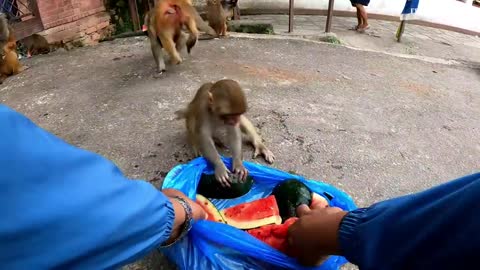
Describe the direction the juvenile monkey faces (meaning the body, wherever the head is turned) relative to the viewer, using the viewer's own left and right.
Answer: facing the viewer and to the right of the viewer

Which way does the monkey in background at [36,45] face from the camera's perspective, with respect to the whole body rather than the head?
to the viewer's left

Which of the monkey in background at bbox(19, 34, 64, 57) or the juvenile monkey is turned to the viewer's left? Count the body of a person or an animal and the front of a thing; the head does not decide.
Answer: the monkey in background

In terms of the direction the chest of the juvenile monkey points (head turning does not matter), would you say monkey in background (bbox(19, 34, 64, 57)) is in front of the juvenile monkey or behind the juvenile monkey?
behind

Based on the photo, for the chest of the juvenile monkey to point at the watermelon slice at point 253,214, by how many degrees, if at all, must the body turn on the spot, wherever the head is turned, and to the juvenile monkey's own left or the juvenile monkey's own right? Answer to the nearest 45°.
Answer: approximately 45° to the juvenile monkey's own right
